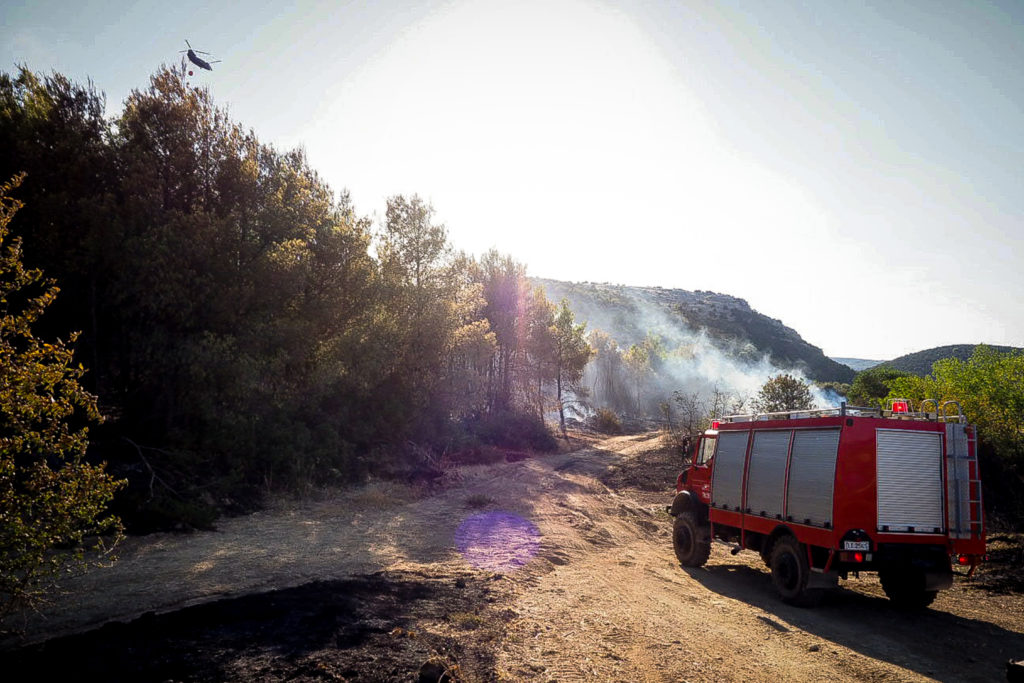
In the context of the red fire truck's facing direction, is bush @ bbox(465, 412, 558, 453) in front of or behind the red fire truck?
in front

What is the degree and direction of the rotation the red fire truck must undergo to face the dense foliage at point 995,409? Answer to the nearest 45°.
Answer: approximately 45° to its right

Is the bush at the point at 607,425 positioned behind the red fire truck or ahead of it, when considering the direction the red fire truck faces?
ahead

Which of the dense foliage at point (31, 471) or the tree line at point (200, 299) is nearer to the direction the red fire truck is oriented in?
the tree line

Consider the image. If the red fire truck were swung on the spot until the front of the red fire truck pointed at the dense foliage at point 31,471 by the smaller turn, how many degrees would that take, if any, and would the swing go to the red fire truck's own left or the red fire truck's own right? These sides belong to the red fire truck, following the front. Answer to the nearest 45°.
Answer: approximately 90° to the red fire truck's own left

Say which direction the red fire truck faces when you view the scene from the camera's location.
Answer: facing away from the viewer and to the left of the viewer
